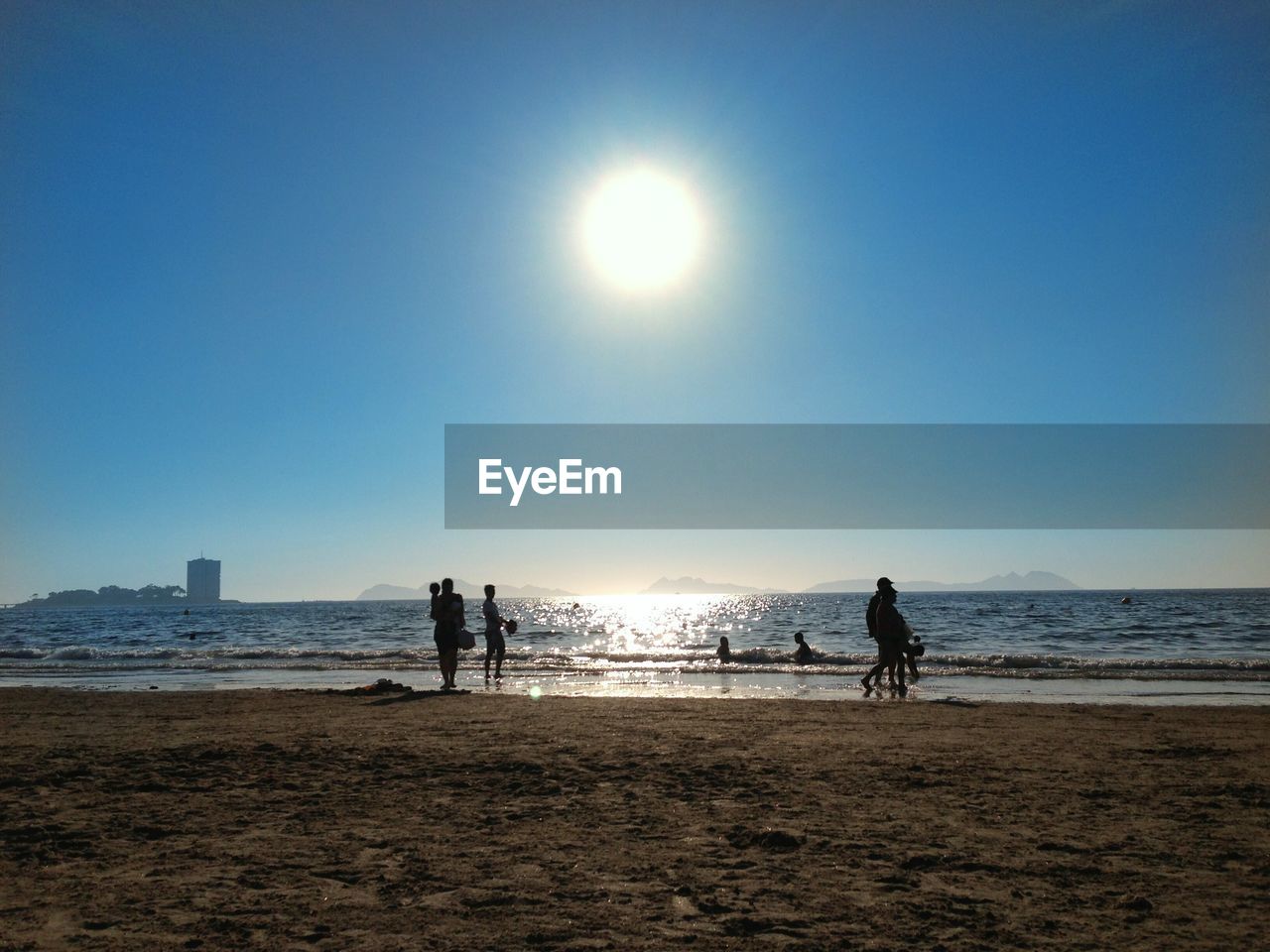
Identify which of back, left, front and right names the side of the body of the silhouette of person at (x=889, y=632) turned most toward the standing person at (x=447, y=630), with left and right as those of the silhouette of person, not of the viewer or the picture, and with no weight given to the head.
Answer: back

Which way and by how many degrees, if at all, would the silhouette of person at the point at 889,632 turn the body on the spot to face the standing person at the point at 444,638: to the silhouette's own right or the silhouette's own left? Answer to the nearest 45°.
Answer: approximately 180°

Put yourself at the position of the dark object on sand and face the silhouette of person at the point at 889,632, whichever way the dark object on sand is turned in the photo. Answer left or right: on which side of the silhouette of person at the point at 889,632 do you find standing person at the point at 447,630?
left

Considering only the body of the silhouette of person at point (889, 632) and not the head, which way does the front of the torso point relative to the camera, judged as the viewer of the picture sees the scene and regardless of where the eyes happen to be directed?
to the viewer's right
